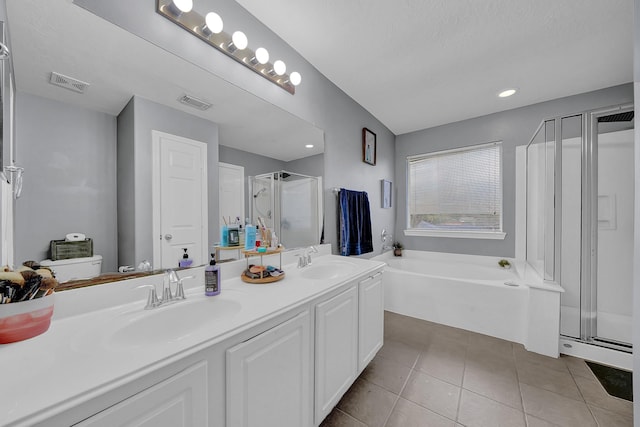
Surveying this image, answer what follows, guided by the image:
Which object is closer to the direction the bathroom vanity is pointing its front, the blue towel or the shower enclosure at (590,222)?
the shower enclosure

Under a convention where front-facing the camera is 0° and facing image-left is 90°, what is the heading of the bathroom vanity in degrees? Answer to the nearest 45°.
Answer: approximately 315°

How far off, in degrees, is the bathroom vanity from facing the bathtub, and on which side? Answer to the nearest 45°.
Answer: approximately 45° to its left

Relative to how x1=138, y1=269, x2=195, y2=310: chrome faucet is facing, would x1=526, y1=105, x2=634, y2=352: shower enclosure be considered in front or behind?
in front

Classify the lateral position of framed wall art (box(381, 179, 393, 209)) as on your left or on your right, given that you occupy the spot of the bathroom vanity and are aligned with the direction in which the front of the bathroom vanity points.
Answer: on your left

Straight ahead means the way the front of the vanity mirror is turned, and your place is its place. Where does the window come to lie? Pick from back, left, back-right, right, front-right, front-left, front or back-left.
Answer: front-left

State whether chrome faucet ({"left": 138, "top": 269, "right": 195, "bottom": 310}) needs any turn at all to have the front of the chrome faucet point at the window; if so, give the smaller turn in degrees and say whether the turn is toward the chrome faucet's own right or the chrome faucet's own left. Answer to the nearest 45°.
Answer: approximately 45° to the chrome faucet's own left

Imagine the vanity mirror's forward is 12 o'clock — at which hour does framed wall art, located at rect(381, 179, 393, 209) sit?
The framed wall art is roughly at 10 o'clock from the vanity mirror.

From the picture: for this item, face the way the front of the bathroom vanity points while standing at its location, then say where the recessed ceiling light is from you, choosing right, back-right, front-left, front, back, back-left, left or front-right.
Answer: front-left

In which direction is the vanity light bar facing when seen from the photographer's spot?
facing the viewer and to the right of the viewer

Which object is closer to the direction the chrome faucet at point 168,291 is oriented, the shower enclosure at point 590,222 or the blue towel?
the shower enclosure
